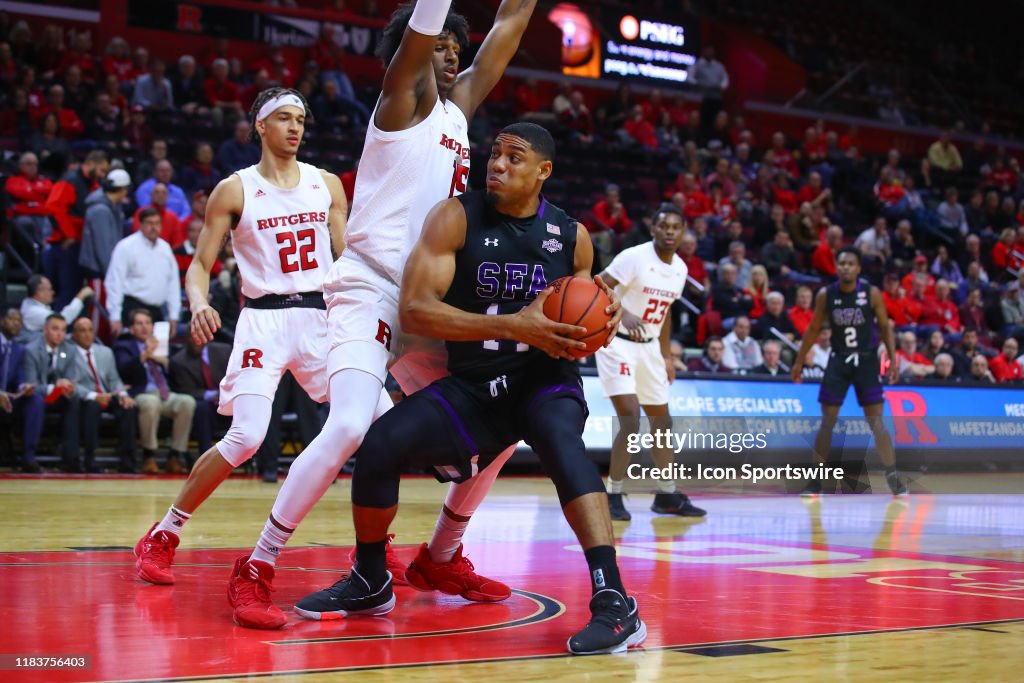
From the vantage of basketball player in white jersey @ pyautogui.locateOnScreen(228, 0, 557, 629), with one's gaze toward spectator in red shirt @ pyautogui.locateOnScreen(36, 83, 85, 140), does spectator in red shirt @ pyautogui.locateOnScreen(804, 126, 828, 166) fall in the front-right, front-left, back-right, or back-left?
front-right

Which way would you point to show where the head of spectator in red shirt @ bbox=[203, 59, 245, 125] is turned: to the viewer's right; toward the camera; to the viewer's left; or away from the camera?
toward the camera

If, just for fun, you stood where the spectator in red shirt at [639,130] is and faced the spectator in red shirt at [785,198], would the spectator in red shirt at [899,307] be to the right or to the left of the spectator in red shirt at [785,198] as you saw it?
right

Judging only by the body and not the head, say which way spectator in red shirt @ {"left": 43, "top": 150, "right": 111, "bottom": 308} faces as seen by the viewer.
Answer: to the viewer's right

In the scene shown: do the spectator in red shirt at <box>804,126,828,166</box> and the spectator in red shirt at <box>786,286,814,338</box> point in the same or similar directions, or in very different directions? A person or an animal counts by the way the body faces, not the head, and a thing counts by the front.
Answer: same or similar directions

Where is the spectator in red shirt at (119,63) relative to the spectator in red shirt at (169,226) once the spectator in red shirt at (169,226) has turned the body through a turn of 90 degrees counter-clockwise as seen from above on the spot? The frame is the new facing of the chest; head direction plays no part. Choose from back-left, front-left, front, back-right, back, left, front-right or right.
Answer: left

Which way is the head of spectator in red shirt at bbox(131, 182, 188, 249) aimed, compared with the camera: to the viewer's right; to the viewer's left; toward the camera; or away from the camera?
toward the camera

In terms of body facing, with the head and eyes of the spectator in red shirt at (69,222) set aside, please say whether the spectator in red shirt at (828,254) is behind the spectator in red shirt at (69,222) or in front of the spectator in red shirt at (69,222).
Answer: in front

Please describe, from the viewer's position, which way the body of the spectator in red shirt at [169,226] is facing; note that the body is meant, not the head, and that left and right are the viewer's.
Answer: facing the viewer

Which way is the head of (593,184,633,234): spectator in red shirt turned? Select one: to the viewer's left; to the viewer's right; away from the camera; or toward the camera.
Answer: toward the camera

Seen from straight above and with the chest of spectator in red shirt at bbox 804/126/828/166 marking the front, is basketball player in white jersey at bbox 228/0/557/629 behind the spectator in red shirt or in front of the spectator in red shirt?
in front

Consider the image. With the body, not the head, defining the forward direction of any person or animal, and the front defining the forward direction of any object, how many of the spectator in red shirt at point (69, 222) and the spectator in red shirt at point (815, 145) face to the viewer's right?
1

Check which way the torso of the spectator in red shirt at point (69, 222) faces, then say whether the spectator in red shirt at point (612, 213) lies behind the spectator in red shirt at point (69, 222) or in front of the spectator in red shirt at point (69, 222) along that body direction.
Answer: in front

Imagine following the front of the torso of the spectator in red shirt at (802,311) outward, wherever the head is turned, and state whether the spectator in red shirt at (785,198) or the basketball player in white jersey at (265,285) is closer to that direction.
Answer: the basketball player in white jersey

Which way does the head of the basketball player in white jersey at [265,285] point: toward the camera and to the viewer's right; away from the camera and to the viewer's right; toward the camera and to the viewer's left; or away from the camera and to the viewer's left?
toward the camera and to the viewer's right

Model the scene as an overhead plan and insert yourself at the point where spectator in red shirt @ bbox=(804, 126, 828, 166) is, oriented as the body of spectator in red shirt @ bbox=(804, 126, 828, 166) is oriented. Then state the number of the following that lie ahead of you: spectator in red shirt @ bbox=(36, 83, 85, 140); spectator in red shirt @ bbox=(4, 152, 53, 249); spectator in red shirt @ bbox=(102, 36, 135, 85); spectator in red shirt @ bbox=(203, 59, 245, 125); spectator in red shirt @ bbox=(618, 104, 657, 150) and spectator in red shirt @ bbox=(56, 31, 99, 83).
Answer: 6
